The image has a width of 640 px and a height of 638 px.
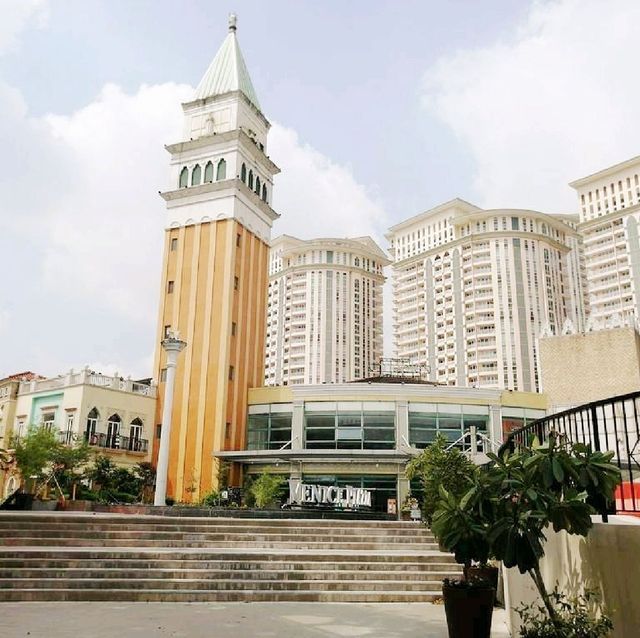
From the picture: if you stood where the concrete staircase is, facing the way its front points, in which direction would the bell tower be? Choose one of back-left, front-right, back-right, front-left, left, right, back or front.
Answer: back

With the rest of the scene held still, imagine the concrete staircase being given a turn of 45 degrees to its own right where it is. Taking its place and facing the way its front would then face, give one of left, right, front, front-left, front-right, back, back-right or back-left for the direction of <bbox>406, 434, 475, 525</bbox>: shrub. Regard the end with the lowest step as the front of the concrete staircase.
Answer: back

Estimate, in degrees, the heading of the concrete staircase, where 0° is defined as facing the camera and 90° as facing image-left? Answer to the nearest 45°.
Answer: approximately 0°

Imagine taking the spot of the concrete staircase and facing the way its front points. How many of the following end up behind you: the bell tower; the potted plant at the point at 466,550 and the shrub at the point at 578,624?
1

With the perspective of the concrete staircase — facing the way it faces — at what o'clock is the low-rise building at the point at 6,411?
The low-rise building is roughly at 5 o'clock from the concrete staircase.

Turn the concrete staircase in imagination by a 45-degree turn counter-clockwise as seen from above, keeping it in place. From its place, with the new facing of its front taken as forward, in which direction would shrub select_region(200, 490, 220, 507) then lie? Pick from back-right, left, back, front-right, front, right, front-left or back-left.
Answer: back-left

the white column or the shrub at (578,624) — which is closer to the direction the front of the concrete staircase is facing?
the shrub

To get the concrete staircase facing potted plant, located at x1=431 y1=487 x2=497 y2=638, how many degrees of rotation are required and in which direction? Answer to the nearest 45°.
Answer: approximately 45° to its left

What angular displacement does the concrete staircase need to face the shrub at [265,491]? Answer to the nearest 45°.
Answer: approximately 180°

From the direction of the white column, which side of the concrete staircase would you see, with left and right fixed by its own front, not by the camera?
back
